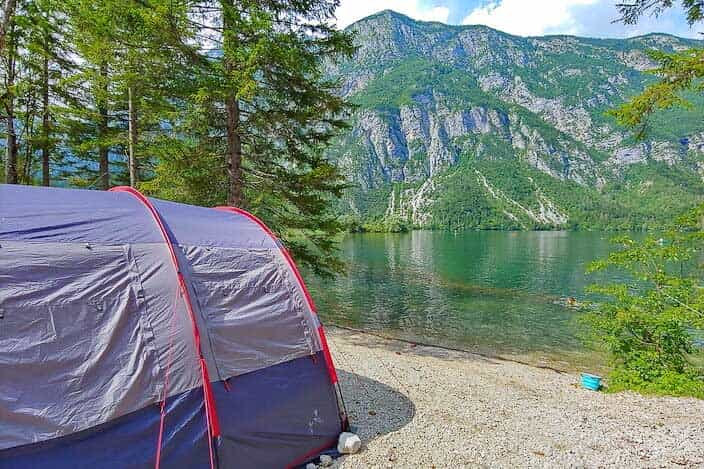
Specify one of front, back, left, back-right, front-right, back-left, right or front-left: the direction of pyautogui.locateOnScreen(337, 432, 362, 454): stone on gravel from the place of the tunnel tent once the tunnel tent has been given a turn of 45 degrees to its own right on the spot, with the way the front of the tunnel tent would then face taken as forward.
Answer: front

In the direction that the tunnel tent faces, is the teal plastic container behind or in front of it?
in front

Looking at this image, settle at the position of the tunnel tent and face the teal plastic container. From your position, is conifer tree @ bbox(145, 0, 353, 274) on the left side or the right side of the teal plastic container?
left

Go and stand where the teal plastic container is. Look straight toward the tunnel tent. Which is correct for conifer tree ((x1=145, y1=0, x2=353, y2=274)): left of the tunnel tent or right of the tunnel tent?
right

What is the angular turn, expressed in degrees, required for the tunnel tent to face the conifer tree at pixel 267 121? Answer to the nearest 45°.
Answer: approximately 45° to its left

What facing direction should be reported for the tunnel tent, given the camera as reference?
facing away from the viewer and to the right of the viewer
